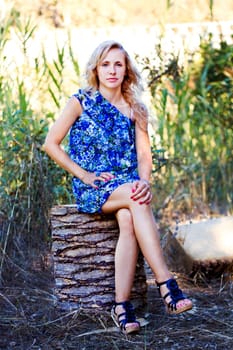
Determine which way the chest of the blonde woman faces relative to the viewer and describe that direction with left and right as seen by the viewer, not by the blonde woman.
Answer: facing the viewer and to the right of the viewer

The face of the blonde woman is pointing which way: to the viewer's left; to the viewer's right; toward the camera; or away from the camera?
toward the camera
